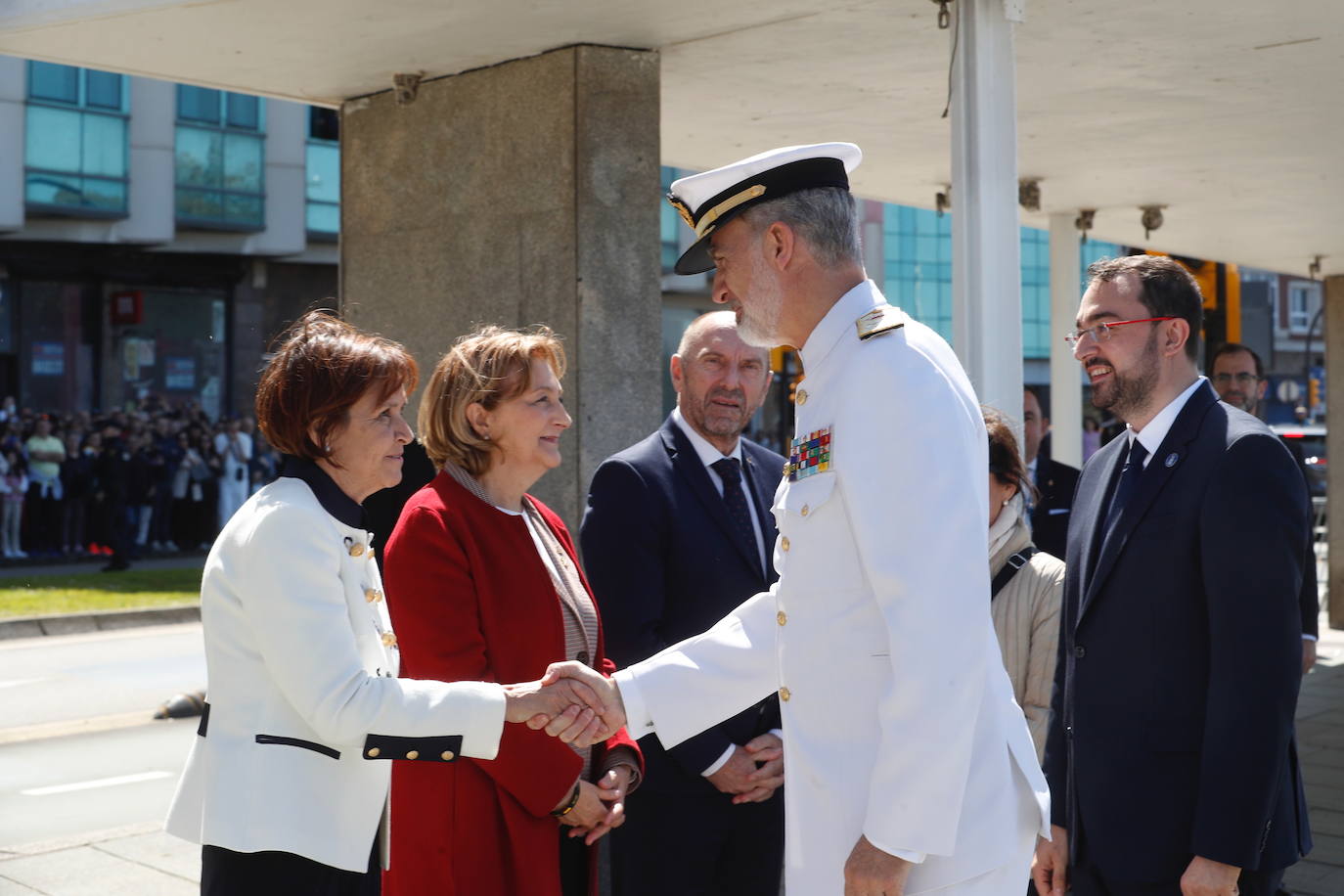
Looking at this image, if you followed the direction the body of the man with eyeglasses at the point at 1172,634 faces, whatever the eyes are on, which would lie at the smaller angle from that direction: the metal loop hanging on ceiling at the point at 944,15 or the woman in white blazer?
the woman in white blazer

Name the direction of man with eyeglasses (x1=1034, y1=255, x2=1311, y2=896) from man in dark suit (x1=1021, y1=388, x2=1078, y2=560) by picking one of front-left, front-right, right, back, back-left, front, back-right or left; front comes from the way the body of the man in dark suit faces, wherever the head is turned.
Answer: front-left

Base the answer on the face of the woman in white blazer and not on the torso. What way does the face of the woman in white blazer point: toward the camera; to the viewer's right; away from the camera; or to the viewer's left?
to the viewer's right

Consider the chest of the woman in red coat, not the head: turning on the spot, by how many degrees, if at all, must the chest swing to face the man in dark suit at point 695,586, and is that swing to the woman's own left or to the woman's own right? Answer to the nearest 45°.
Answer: approximately 90° to the woman's own left

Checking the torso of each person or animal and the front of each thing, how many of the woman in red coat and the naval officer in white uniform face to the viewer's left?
1

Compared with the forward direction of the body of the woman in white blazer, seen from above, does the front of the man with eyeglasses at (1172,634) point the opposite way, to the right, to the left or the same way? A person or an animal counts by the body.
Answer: the opposite way

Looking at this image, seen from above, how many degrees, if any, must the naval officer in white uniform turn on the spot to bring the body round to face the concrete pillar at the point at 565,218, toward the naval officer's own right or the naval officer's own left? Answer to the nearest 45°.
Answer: approximately 90° to the naval officer's own right

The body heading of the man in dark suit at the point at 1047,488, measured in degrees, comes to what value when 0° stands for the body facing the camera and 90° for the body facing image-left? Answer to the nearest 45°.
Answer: approximately 45°

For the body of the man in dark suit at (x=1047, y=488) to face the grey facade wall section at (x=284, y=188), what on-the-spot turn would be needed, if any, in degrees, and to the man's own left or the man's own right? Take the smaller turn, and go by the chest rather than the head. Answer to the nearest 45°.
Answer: approximately 90° to the man's own right

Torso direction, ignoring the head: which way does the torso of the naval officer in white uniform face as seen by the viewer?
to the viewer's left

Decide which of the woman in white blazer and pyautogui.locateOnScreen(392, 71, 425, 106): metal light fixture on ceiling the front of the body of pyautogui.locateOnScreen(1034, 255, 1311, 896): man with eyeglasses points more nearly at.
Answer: the woman in white blazer

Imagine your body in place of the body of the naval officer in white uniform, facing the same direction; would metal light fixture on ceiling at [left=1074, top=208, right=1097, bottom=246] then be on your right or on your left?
on your right

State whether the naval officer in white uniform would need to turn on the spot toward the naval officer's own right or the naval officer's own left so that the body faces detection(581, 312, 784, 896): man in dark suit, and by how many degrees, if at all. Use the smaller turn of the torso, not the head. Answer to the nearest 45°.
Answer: approximately 90° to the naval officer's own right

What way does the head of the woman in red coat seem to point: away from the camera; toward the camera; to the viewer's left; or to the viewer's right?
to the viewer's right

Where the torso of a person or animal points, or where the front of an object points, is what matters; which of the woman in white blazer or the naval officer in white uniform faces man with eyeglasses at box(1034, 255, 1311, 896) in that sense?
the woman in white blazer

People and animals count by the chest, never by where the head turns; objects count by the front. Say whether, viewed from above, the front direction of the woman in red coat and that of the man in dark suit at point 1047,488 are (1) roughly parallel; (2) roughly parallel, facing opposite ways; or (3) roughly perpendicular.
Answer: roughly perpendicular
